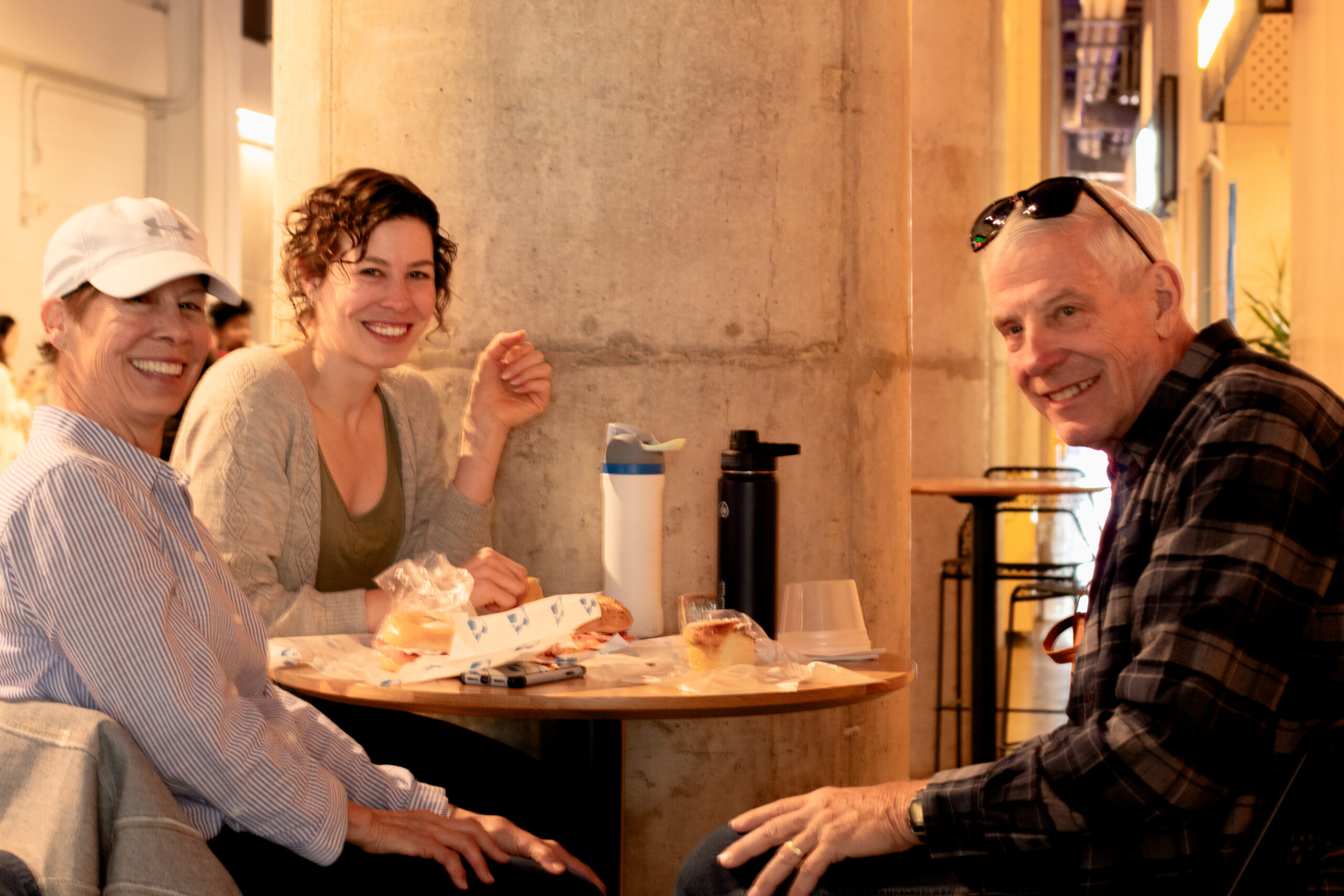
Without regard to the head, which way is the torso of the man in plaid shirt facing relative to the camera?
to the viewer's left

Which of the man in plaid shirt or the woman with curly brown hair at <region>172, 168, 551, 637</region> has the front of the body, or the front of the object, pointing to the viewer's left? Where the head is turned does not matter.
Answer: the man in plaid shirt

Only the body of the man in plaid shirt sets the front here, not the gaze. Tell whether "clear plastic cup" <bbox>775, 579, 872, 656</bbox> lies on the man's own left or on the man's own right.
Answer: on the man's own right

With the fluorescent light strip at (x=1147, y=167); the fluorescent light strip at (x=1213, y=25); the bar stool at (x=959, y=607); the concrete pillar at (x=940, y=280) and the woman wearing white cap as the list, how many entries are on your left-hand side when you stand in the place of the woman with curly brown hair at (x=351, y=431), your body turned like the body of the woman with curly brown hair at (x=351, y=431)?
4

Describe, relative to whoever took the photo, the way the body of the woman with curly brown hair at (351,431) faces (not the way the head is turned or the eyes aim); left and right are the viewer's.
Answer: facing the viewer and to the right of the viewer

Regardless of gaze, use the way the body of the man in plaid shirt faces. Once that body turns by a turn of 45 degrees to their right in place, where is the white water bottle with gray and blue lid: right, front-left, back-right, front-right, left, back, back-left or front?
front

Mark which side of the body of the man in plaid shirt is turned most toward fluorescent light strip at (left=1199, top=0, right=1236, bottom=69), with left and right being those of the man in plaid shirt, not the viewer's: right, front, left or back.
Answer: right

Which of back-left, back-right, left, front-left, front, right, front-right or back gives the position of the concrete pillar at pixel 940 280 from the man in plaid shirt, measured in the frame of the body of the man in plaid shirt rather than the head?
right

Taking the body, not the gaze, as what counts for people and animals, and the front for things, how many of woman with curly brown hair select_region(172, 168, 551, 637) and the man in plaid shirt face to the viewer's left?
1

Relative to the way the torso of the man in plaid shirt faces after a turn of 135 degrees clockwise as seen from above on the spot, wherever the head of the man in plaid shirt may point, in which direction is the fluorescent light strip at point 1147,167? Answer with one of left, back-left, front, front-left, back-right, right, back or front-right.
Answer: front-left

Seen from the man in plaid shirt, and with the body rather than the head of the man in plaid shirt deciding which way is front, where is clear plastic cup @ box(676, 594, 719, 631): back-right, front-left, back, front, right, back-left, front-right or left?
front-right

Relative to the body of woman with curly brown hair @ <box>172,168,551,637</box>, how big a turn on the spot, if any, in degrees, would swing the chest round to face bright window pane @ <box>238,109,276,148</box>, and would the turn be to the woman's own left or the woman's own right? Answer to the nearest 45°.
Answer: approximately 135° to the woman's own left

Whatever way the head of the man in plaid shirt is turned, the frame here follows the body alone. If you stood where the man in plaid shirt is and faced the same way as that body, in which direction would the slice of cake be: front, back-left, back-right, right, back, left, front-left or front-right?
front-right

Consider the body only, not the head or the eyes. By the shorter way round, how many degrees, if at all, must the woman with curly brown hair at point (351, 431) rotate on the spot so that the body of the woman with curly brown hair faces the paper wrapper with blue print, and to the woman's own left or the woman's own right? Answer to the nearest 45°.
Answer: approximately 45° to the woman's own right

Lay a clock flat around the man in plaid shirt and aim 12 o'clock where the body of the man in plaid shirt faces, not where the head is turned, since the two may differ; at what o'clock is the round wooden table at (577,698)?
The round wooden table is roughly at 1 o'clock from the man in plaid shirt.
